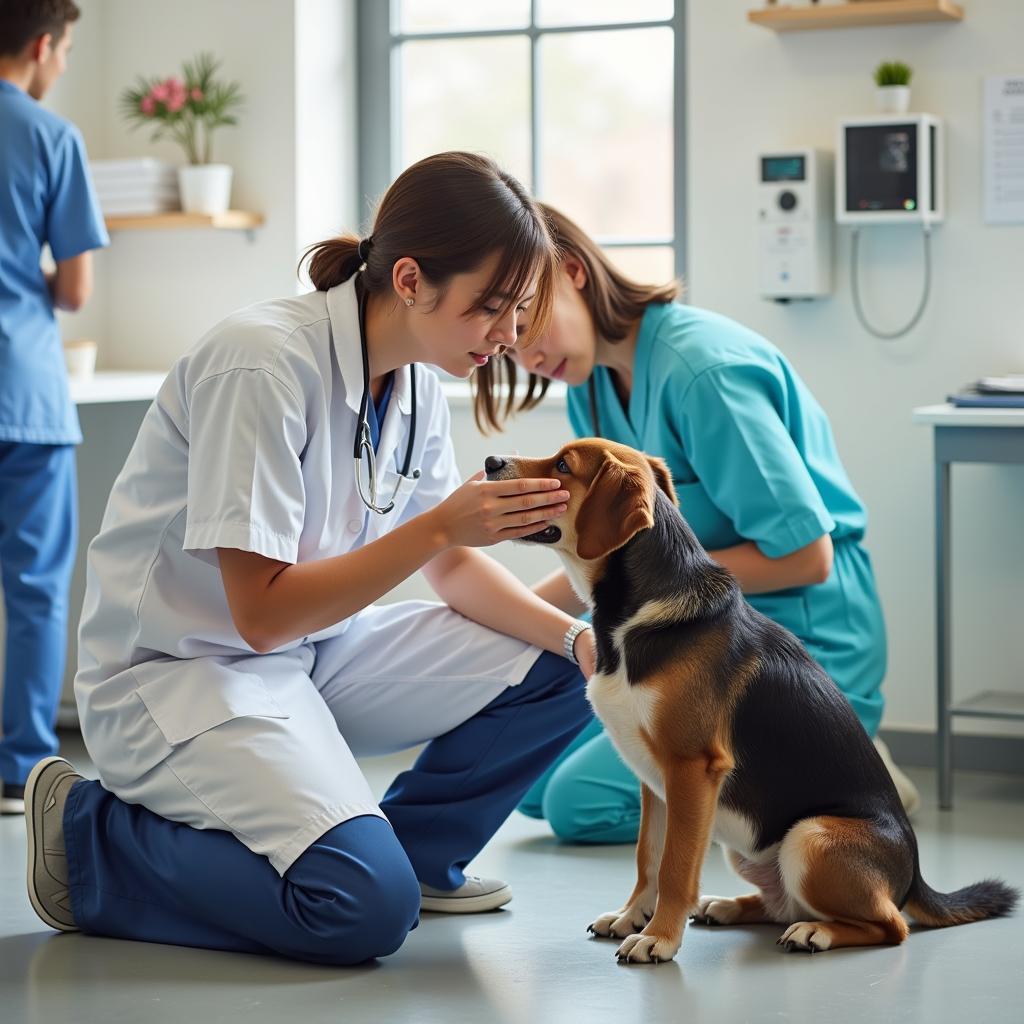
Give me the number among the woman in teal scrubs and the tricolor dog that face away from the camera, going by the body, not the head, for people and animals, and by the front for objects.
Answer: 0

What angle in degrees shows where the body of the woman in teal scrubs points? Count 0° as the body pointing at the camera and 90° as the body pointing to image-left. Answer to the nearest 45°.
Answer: approximately 45°

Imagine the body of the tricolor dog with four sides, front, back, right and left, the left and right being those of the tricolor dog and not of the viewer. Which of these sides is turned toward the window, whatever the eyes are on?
right

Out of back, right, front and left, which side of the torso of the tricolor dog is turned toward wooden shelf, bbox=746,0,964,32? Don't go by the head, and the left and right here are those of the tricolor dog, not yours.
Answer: right

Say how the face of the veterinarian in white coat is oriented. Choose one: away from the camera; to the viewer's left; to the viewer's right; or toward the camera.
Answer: to the viewer's right

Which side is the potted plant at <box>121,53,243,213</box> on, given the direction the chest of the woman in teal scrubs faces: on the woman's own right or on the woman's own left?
on the woman's own right

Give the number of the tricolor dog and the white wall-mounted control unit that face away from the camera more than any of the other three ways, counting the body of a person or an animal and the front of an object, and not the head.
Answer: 0

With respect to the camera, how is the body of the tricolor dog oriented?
to the viewer's left

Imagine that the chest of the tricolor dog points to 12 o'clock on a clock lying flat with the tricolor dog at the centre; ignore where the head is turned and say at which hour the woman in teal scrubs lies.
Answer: The woman in teal scrubs is roughly at 3 o'clock from the tricolor dog.
